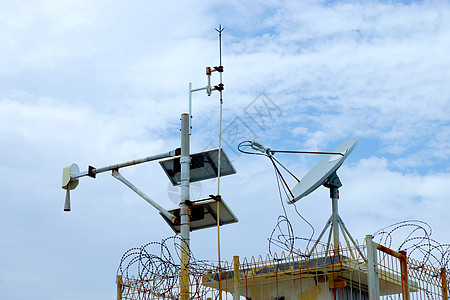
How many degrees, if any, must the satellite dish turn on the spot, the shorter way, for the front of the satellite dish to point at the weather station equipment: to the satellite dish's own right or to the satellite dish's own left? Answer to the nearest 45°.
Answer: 0° — it already faces it

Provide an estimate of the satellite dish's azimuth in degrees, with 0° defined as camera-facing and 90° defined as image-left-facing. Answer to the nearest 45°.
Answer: approximately 90°
